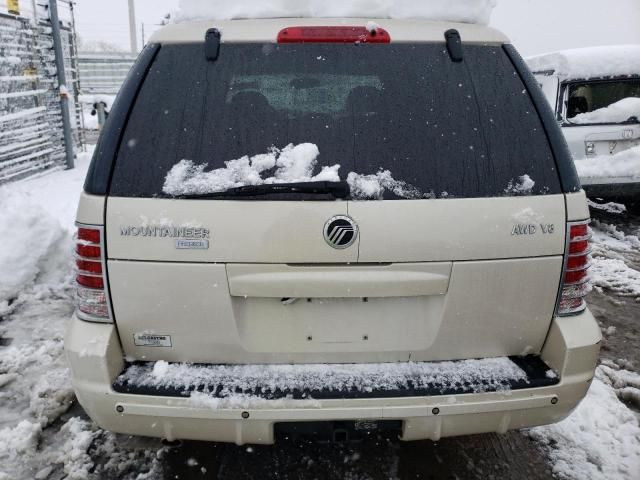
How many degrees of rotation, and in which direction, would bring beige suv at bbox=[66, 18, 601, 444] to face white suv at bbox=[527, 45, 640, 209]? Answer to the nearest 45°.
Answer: approximately 45° to its right

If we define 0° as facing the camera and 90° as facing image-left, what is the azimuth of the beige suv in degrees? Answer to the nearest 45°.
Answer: approximately 180°

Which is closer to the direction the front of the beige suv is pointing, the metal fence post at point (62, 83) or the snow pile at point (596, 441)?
the metal fence post

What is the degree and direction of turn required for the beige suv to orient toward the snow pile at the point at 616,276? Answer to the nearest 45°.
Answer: approximately 45° to its right

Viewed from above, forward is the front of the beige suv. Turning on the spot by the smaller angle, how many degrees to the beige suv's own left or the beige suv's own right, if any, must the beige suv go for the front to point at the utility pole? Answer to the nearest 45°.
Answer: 0° — it already faces it

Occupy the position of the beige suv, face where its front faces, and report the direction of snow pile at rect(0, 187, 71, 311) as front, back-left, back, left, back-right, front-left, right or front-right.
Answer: front-left

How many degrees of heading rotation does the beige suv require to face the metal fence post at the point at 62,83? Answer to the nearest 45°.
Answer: approximately 45° to its left

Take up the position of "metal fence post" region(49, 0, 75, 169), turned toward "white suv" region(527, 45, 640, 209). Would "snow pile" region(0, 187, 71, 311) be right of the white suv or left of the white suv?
right

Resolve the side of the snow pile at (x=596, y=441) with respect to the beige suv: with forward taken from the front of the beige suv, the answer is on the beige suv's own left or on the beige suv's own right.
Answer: on the beige suv's own right

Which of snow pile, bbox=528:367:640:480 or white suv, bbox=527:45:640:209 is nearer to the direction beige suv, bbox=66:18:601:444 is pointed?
the white suv
